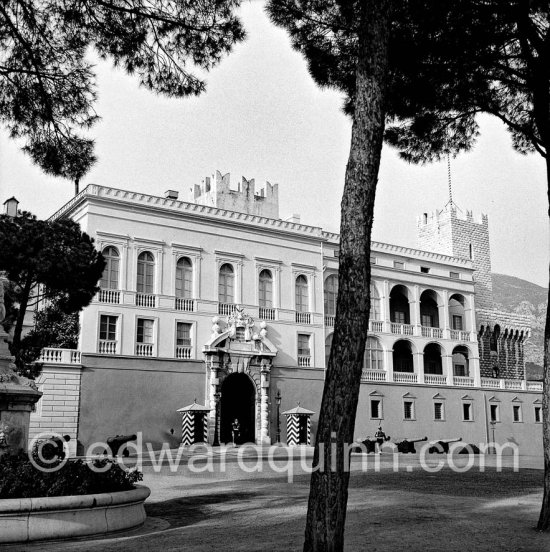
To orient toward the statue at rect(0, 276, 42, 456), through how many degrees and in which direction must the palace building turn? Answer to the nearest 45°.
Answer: approximately 45° to its right

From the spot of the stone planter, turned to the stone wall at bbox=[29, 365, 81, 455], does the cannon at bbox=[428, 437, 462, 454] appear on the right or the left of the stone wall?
right

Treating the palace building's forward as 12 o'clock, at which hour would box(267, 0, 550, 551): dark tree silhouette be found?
The dark tree silhouette is roughly at 1 o'clock from the palace building.

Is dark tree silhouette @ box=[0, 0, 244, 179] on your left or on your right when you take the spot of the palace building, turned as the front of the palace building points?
on your right

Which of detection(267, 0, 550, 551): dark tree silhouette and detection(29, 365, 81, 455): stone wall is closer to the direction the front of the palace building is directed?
the dark tree silhouette

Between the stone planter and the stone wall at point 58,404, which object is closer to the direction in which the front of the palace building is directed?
the stone planter

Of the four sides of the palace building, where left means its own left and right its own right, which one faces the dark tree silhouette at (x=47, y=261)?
right

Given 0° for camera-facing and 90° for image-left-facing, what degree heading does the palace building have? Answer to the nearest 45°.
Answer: approximately 315°
